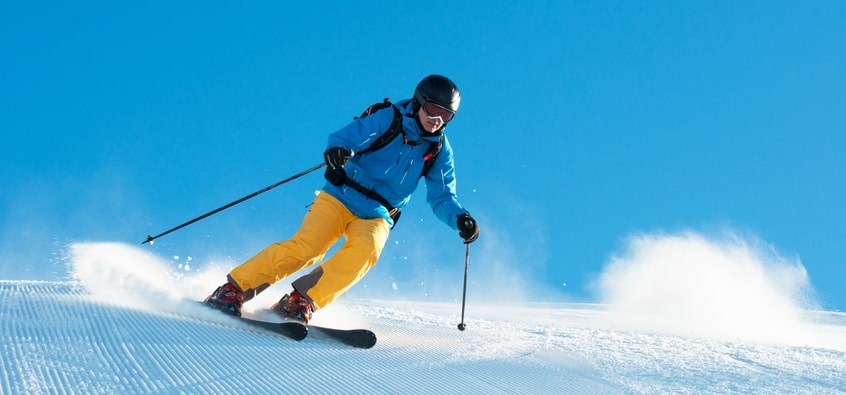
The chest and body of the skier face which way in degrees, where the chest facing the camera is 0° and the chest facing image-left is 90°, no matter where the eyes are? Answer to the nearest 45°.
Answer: approximately 315°

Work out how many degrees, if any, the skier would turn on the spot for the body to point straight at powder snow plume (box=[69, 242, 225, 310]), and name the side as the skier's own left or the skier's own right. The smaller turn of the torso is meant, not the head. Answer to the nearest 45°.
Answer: approximately 180°
